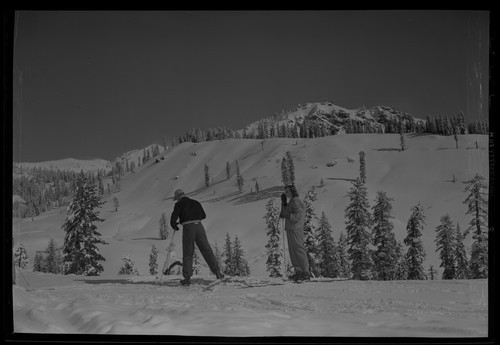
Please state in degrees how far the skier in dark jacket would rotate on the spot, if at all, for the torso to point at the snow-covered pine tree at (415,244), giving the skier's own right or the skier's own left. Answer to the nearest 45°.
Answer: approximately 135° to the skier's own right

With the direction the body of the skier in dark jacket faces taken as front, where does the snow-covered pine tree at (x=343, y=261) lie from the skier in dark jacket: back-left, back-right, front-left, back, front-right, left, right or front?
front-right

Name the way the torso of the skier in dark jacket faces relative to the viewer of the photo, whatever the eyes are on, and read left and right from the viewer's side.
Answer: facing away from the viewer and to the left of the viewer
